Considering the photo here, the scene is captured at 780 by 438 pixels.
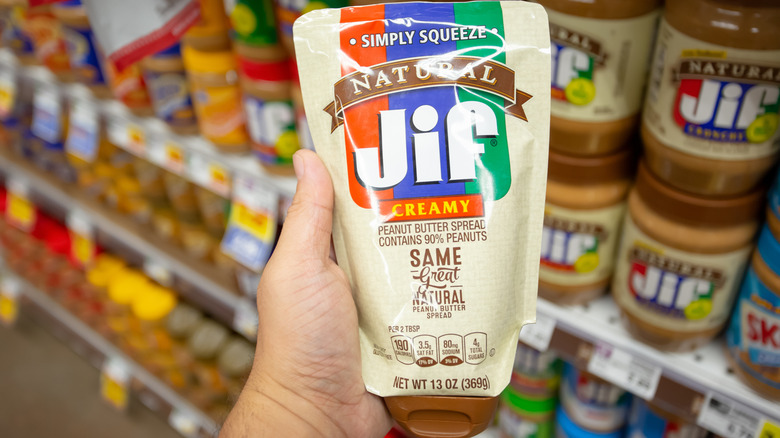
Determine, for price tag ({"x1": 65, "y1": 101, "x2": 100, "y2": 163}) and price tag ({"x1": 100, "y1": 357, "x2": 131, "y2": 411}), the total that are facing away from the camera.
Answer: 0

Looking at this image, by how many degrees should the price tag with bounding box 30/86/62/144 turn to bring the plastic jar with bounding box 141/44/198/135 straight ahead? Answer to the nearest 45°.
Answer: approximately 45° to its left

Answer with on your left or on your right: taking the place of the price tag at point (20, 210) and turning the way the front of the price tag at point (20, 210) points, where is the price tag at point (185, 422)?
on your left

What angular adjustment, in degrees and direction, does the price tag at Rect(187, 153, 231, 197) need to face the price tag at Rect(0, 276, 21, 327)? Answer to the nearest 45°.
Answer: approximately 90° to its right
